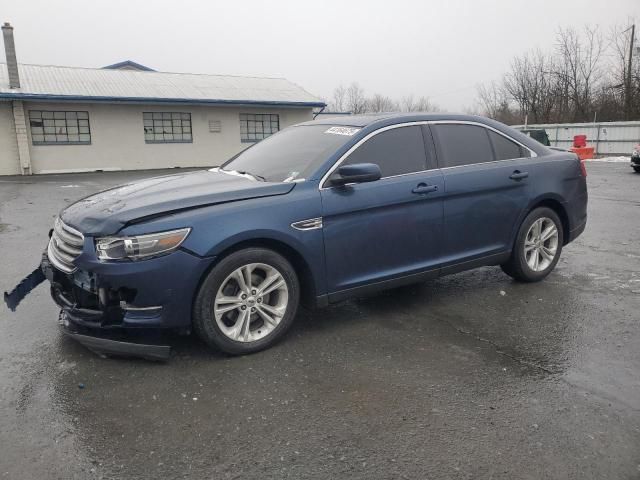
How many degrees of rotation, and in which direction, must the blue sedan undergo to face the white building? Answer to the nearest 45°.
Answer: approximately 135° to its right

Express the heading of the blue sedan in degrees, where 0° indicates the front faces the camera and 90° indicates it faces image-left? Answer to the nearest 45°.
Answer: approximately 45°

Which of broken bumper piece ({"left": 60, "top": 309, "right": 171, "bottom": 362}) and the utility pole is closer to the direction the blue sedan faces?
the broken bumper piece

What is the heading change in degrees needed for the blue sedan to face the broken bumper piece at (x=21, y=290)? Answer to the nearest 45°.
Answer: approximately 45° to its right

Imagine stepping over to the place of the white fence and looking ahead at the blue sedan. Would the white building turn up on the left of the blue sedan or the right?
right

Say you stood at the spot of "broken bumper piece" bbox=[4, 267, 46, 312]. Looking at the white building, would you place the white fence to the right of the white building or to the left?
right

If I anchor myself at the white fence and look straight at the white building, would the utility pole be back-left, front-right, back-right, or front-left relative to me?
back-right

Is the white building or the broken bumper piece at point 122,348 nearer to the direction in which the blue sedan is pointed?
the broken bumper piece

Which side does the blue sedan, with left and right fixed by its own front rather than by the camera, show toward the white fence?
back

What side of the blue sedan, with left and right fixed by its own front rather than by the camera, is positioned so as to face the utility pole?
back
